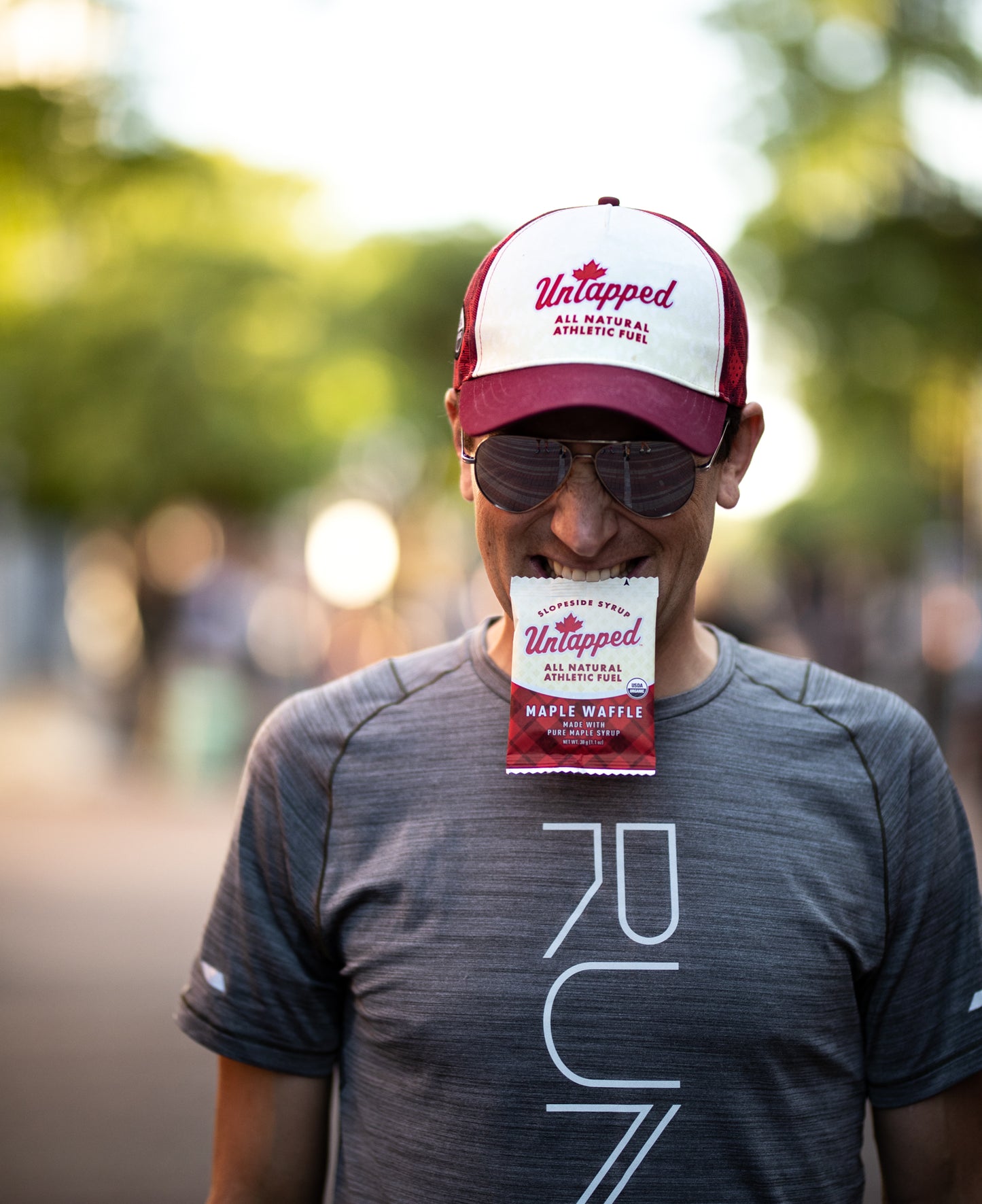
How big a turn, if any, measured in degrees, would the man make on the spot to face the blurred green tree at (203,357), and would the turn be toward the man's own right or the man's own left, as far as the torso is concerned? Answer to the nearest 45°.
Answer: approximately 180°

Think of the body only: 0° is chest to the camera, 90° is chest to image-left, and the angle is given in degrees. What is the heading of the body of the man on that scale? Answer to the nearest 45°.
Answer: approximately 0°

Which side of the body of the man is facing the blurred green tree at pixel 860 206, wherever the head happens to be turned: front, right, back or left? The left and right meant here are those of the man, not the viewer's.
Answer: back
